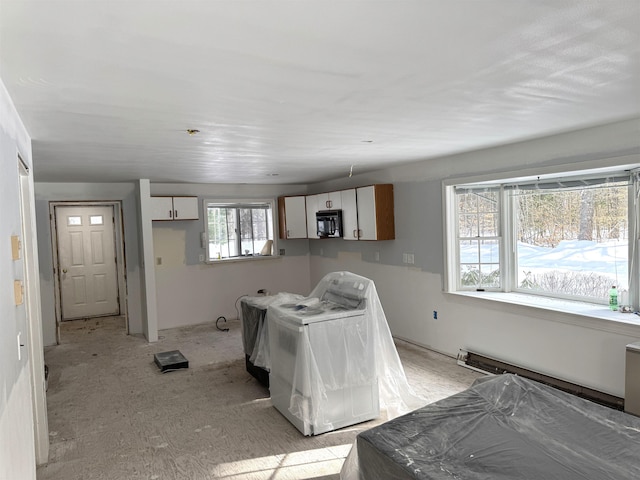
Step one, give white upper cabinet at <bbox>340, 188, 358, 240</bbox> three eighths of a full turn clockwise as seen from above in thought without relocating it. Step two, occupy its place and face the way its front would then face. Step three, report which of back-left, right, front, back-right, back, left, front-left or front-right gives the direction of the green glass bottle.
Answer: back-right

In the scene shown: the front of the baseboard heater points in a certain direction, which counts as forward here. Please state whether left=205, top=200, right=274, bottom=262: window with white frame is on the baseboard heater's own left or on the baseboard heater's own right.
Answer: on the baseboard heater's own right

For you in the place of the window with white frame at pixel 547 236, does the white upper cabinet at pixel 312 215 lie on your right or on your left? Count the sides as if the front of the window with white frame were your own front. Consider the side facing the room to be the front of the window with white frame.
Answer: on your right

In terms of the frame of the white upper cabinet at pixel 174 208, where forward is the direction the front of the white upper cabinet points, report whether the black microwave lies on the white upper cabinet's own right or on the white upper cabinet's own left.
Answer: on the white upper cabinet's own left

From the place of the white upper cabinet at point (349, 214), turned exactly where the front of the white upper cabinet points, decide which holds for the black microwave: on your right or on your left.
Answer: on your right

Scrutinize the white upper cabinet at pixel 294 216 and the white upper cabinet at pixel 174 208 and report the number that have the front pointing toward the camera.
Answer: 2

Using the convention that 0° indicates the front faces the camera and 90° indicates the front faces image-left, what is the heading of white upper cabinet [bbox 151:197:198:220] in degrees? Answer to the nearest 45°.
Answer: approximately 0°

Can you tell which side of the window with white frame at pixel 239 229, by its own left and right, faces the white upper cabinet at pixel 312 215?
left
